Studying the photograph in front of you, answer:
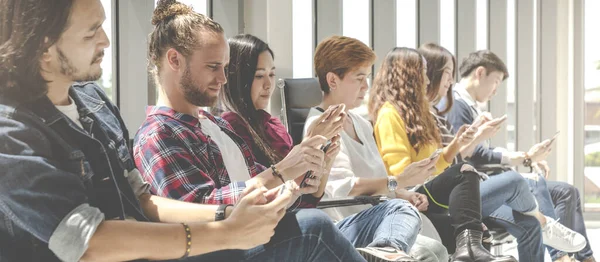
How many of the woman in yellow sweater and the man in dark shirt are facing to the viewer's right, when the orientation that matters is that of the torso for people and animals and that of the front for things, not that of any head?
2

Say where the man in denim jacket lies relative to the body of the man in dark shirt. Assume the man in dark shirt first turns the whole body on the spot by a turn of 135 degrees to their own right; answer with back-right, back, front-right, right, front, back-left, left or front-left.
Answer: front-left

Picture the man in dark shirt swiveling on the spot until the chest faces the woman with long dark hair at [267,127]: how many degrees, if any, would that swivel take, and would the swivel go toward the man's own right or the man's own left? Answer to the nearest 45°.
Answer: approximately 90° to the man's own right

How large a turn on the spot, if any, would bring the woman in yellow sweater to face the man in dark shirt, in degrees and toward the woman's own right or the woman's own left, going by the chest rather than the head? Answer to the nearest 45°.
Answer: approximately 90° to the woman's own left

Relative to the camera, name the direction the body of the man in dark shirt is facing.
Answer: to the viewer's right

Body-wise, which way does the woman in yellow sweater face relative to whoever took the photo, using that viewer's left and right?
facing to the right of the viewer

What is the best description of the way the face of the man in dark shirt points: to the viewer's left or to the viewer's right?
to the viewer's right
